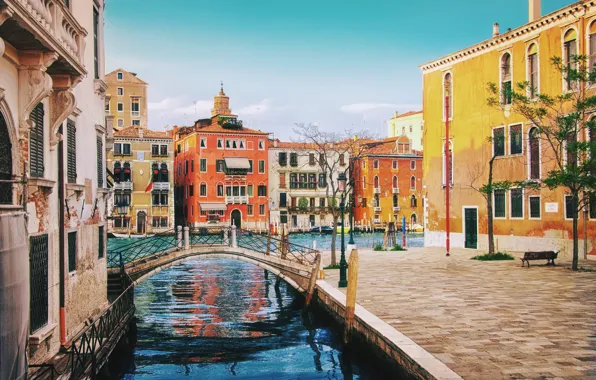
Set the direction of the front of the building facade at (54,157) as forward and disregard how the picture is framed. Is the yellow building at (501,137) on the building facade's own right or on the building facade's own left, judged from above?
on the building facade's own left

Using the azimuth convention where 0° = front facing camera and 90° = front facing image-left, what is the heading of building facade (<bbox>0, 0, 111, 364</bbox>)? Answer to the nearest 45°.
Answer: approximately 315°

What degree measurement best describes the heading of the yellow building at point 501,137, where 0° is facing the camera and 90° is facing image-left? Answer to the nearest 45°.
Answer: approximately 45°

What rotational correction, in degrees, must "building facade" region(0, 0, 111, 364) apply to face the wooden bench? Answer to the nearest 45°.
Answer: approximately 90° to its left

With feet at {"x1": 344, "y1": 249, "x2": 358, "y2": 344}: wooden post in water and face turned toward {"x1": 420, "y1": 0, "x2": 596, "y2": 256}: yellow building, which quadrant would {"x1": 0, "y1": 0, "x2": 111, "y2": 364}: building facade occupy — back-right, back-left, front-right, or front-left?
back-left
